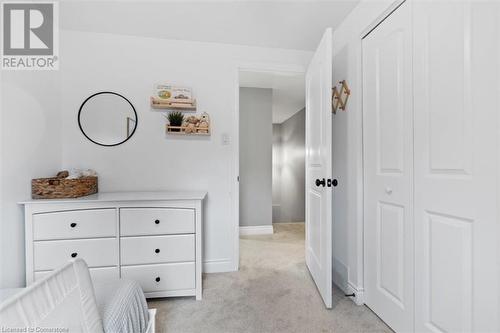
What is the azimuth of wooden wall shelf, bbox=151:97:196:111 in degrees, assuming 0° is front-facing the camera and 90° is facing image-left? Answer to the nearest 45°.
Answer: approximately 0°

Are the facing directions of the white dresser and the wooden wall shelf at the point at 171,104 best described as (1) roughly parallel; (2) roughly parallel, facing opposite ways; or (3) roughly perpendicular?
roughly parallel

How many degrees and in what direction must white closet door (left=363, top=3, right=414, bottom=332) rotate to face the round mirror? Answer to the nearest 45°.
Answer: approximately 45° to its right

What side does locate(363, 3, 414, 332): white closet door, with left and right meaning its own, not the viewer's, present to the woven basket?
front

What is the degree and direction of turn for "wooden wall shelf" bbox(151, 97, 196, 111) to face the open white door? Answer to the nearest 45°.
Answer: approximately 45° to its left

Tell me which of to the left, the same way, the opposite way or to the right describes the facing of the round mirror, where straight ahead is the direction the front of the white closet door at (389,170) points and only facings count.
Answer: to the left

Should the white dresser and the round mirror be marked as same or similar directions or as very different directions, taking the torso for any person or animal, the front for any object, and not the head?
same or similar directions

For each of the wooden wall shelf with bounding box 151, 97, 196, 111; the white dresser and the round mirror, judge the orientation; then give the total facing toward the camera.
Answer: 3

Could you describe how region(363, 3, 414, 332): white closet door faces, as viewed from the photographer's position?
facing the viewer and to the left of the viewer

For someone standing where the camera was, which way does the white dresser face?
facing the viewer

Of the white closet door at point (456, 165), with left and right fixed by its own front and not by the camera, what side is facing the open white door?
right

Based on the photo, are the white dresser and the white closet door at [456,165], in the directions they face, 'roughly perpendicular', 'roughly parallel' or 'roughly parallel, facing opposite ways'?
roughly perpendicular

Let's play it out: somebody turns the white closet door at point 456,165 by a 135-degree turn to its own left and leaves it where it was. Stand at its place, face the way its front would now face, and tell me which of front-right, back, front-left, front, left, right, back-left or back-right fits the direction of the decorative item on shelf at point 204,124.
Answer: back-left

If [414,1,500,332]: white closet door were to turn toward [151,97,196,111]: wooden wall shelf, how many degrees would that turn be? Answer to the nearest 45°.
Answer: approximately 90° to its right
